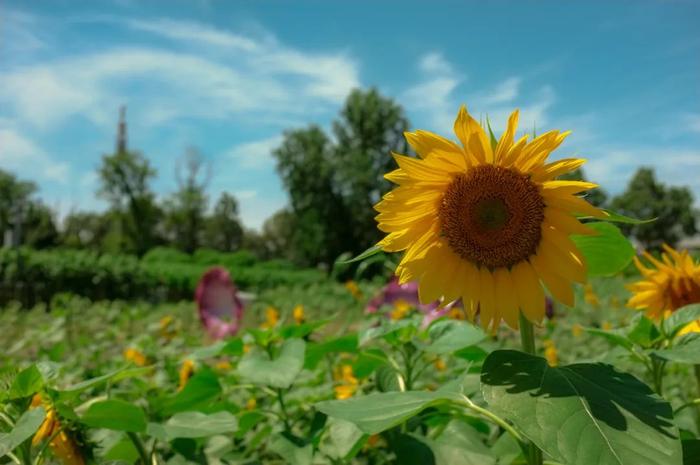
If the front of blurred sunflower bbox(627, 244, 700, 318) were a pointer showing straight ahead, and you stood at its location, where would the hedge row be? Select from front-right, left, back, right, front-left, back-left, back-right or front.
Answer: back-right

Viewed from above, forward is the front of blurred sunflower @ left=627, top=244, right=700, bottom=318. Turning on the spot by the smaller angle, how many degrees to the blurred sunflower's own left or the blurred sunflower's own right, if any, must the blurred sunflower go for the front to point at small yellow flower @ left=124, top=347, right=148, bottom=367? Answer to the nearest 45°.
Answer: approximately 90° to the blurred sunflower's own right

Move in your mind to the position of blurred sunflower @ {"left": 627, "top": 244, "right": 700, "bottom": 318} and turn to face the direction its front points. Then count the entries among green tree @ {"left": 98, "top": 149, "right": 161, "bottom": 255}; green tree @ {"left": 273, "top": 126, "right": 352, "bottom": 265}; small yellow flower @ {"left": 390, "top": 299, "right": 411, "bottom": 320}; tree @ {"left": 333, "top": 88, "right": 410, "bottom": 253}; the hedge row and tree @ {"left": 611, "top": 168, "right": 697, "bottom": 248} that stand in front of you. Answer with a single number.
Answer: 0

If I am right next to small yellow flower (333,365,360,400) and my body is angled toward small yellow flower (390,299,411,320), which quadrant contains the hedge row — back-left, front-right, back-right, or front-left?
front-left

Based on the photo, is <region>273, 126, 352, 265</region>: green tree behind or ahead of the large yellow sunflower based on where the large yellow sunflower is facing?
behind

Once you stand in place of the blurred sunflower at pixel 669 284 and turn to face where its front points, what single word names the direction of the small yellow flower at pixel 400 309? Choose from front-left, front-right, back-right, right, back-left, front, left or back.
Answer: back-right

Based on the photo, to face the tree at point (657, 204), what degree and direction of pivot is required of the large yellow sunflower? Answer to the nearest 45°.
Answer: approximately 180°

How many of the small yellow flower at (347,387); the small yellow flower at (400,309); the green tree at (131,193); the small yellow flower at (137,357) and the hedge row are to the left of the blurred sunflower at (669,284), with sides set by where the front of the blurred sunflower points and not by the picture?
0

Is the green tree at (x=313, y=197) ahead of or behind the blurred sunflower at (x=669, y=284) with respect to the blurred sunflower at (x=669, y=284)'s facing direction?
behind

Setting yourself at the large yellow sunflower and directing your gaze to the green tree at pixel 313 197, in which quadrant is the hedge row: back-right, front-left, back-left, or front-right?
front-left

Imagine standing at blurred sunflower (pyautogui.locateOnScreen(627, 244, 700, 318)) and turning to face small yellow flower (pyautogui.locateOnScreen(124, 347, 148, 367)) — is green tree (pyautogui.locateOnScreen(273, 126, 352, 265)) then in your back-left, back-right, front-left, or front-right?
front-right

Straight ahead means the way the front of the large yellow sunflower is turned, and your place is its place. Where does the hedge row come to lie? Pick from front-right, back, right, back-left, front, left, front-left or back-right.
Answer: back-right

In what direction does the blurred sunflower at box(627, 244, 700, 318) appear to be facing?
toward the camera

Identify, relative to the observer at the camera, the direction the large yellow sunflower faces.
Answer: facing the viewer

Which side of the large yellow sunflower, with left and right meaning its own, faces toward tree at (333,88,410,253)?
back

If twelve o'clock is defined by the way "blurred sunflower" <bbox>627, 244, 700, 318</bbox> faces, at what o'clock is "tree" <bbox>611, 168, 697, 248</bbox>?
The tree is roughly at 6 o'clock from the blurred sunflower.

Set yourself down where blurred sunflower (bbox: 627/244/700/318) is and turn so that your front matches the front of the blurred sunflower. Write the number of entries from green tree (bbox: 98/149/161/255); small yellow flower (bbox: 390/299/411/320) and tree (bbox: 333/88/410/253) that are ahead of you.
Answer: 0

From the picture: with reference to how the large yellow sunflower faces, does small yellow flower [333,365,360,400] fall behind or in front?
behind

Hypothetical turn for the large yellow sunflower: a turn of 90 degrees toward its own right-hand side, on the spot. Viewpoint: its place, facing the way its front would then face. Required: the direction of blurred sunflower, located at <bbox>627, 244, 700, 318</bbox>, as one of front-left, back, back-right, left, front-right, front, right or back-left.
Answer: back-right
